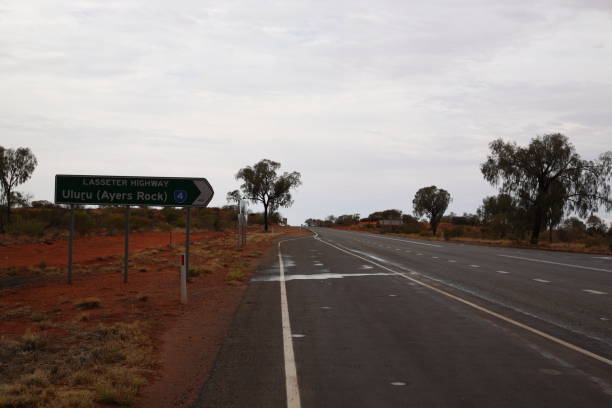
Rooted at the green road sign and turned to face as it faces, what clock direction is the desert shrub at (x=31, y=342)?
The desert shrub is roughly at 12 o'clock from the green road sign.

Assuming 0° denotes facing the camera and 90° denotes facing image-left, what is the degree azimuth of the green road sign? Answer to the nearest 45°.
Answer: approximately 0°

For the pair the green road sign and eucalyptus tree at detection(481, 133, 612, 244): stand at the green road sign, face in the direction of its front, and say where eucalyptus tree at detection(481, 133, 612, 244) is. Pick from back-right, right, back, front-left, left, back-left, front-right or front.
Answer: back-left

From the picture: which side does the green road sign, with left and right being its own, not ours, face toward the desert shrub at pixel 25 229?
back

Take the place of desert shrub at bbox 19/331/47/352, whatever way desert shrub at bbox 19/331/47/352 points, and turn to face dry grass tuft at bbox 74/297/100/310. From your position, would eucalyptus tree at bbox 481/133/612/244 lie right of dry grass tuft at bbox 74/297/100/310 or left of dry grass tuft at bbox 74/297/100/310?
right

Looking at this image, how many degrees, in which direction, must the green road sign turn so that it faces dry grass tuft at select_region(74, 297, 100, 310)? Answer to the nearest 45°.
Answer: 0° — it already faces it

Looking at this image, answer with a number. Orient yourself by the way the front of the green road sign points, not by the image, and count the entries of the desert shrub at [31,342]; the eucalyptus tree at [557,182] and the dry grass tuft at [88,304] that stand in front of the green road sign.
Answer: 2
